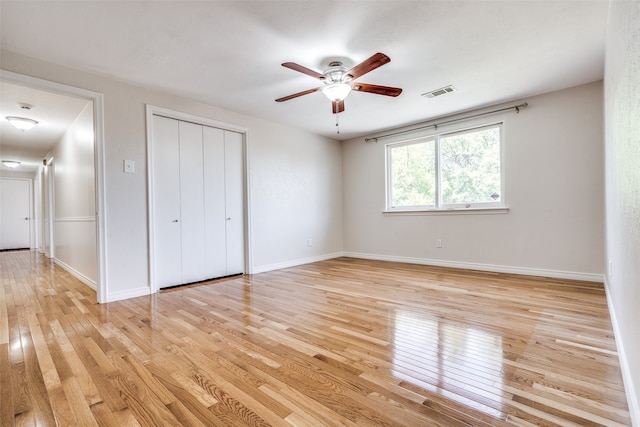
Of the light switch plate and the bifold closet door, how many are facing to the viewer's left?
0

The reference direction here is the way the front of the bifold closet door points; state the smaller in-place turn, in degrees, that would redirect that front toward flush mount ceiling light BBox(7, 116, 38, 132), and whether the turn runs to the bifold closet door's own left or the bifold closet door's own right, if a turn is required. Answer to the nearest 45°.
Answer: approximately 180°

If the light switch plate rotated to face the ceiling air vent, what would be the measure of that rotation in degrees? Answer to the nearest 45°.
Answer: approximately 45° to its left

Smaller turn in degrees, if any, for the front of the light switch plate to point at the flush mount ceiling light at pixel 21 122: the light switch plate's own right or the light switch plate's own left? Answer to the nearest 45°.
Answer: approximately 135° to the light switch plate's own right

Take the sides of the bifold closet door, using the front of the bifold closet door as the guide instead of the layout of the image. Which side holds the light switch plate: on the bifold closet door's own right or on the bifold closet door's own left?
on the bifold closet door's own right

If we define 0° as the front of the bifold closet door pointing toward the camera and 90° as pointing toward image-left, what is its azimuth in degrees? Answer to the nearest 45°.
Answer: approximately 315°

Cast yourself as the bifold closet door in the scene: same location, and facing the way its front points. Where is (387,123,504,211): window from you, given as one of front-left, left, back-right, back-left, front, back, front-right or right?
front-left

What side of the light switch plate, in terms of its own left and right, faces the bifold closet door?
left

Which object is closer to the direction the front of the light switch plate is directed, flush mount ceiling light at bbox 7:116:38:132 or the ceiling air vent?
the ceiling air vent

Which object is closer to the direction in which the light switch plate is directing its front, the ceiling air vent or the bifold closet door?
the ceiling air vent

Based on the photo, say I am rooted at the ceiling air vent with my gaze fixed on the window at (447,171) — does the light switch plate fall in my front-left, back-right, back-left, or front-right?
back-left
